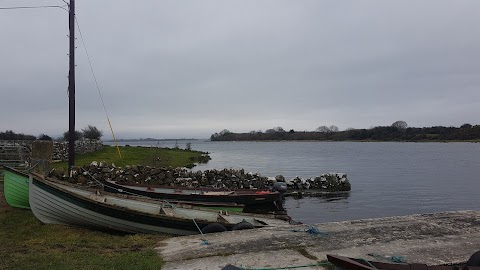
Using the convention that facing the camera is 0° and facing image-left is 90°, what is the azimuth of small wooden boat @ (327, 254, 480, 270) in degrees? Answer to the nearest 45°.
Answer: approximately 90°

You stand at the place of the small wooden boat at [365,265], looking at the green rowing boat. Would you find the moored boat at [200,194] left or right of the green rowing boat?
right

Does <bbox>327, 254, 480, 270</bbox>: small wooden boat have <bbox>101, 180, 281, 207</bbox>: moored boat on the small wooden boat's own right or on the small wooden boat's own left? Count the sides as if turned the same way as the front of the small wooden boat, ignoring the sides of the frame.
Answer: on the small wooden boat's own right

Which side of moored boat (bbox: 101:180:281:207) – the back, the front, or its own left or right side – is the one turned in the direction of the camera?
left

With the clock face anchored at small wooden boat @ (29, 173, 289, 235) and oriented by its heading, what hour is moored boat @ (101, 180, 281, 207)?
The moored boat is roughly at 4 o'clock from the small wooden boat.

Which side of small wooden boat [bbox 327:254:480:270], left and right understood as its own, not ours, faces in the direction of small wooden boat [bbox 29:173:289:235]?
front

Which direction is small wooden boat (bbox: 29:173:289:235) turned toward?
to the viewer's left
